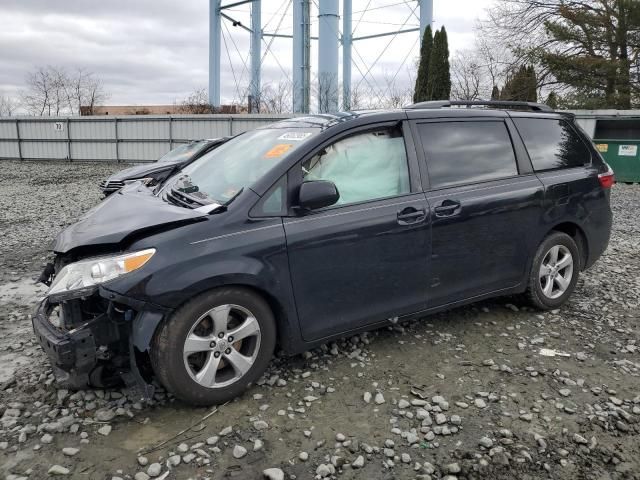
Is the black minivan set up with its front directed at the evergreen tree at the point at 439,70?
no

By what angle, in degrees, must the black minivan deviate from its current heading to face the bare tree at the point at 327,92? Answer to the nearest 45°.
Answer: approximately 135° to its right

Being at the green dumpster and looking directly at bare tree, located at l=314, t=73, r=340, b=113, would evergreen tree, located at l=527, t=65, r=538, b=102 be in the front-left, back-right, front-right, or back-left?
front-right

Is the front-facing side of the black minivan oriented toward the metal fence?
no

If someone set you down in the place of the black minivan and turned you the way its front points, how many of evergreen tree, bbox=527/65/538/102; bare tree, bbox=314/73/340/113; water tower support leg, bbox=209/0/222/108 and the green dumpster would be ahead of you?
0

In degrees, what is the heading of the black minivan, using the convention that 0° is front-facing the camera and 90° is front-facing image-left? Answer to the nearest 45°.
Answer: approximately 45°

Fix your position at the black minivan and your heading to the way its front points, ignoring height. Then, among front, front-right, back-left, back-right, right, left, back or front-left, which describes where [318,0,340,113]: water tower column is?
back-right

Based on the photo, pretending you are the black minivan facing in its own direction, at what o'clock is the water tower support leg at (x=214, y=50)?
The water tower support leg is roughly at 4 o'clock from the black minivan.

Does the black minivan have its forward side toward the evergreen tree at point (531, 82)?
no

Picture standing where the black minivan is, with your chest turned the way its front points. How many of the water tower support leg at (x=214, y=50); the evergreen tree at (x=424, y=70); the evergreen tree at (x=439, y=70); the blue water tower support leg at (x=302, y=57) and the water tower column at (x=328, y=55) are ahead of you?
0

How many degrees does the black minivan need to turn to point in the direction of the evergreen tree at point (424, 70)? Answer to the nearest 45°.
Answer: approximately 135° to its right
